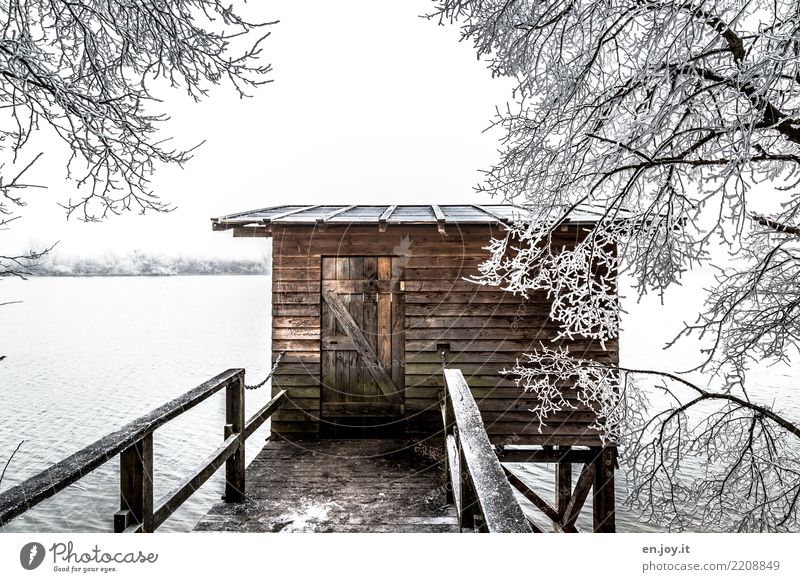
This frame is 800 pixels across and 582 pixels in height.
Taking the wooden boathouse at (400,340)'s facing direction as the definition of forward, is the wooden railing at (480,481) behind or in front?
in front

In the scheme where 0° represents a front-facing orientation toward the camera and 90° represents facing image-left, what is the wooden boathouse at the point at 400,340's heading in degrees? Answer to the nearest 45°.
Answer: approximately 0°
